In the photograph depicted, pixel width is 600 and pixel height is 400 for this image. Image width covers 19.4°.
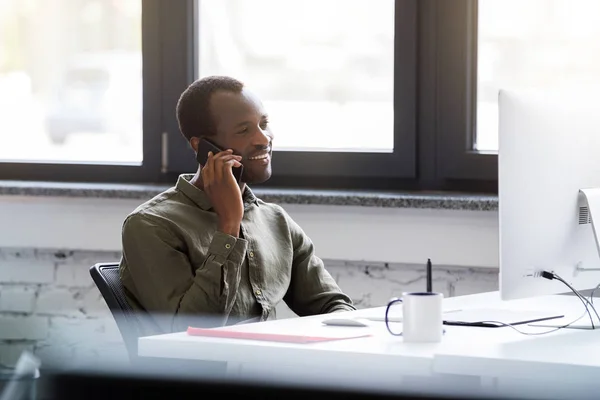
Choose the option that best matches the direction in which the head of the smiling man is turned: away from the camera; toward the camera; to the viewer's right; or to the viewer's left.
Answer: to the viewer's right

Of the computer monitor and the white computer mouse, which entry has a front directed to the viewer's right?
the white computer mouse

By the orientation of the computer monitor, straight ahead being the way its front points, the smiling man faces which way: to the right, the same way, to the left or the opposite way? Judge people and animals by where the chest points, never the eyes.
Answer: the opposite way

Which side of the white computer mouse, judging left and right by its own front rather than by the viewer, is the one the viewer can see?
right

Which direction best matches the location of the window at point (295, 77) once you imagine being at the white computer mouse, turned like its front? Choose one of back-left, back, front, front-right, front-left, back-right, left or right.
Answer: left

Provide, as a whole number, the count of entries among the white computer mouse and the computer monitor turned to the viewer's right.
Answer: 1

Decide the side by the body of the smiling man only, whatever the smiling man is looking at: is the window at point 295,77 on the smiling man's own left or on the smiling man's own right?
on the smiling man's own left

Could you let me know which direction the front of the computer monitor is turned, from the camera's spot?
facing away from the viewer and to the left of the viewer
